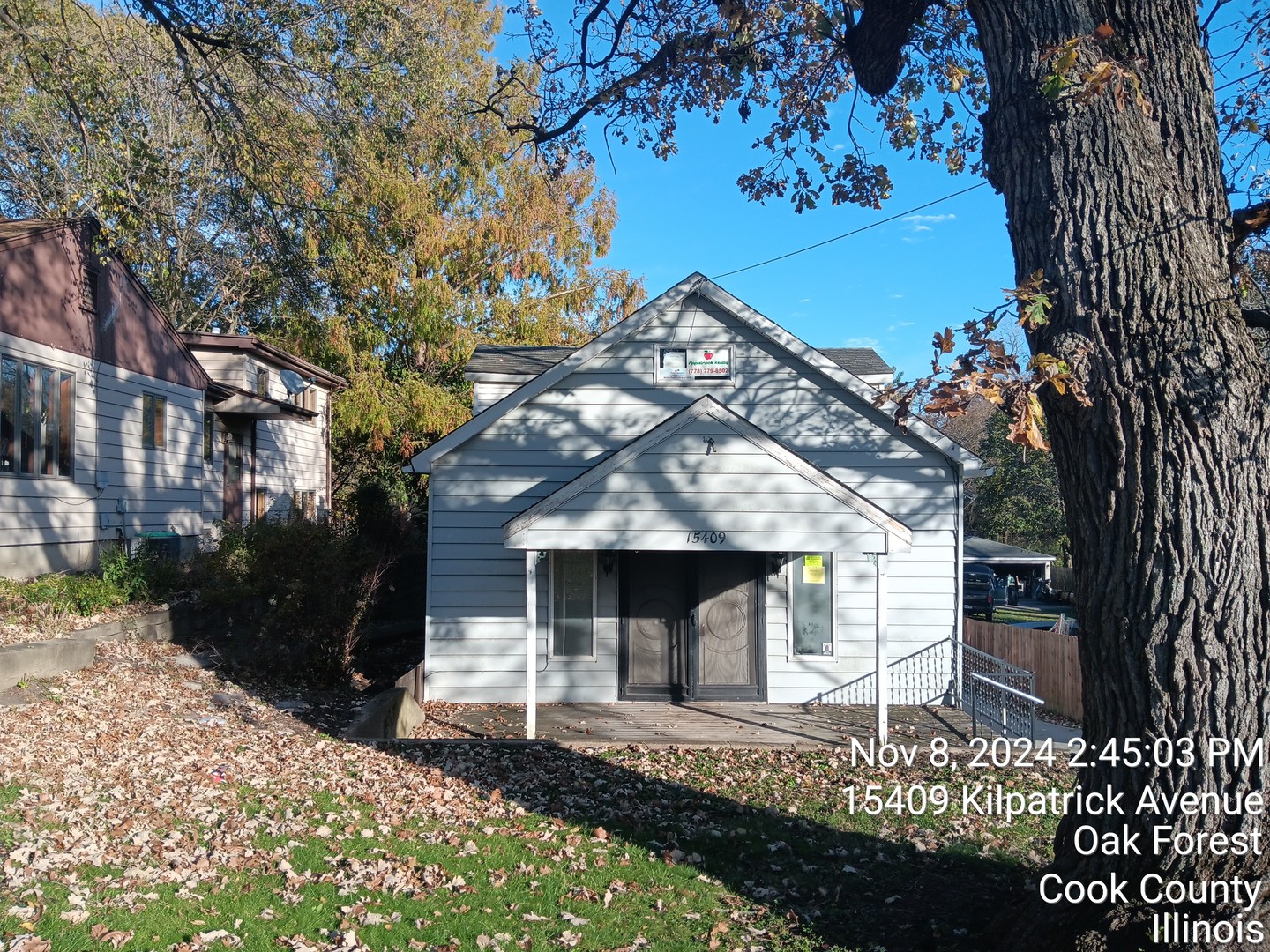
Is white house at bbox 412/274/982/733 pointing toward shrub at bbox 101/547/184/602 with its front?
no

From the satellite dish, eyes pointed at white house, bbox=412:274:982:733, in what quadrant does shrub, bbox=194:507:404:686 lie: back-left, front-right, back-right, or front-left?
front-right

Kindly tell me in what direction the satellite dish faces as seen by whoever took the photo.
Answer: facing the viewer and to the right of the viewer

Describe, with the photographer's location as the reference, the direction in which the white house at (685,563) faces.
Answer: facing the viewer

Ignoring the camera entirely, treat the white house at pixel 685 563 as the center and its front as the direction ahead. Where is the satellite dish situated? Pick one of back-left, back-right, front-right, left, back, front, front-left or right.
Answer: back-right

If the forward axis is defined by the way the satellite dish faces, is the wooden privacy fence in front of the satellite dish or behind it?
in front

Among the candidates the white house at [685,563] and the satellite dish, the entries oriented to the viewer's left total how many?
0

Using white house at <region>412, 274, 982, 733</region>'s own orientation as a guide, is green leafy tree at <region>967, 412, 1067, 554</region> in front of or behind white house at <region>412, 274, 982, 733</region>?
behind

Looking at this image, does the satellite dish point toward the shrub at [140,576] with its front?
no

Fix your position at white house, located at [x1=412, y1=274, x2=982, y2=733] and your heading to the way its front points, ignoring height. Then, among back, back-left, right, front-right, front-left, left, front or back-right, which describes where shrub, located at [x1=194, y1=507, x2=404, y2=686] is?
right

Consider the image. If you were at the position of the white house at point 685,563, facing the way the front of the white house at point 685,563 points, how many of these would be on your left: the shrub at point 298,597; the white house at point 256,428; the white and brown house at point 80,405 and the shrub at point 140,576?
0

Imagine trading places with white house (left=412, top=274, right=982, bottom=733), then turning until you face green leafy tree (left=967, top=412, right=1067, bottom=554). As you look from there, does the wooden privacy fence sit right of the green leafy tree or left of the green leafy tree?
right

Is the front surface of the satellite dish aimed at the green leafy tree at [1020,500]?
no

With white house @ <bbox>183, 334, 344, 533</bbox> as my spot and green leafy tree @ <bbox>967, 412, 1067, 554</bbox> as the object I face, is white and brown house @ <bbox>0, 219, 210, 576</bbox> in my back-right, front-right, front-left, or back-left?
back-right
